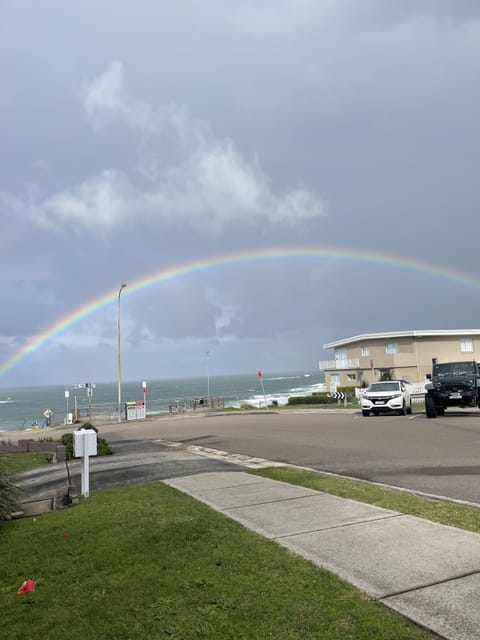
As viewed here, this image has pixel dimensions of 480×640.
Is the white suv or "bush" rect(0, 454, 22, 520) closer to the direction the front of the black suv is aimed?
the bush

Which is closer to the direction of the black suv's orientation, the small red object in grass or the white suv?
the small red object in grass

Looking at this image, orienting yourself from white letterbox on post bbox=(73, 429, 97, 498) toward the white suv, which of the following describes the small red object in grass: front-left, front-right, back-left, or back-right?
back-right

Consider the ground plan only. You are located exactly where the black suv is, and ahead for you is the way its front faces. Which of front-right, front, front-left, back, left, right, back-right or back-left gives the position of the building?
back

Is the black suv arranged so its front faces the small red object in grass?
yes

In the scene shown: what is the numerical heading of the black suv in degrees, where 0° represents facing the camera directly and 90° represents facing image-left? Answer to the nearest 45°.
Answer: approximately 0°
